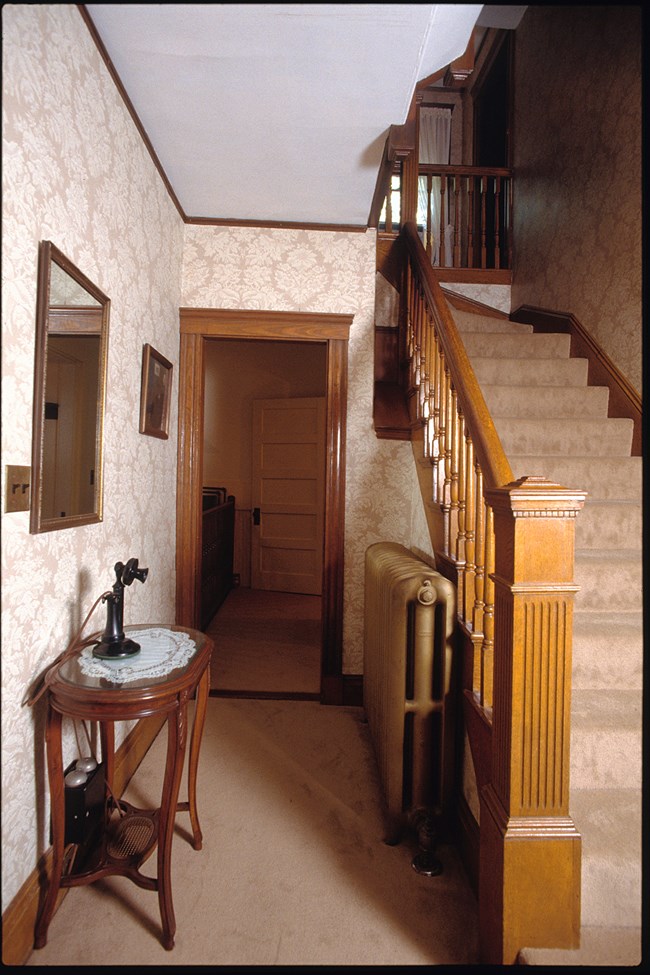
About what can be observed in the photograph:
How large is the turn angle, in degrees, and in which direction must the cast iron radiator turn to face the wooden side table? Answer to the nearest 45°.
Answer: approximately 45° to its left

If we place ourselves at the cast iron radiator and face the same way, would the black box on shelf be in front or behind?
in front

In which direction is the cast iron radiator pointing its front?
to the viewer's left

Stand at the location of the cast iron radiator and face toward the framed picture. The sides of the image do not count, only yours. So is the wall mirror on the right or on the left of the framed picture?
left

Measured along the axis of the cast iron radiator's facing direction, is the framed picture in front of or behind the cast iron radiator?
in front

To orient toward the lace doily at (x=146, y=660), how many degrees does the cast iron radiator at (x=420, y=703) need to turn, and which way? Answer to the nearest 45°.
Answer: approximately 45° to its left

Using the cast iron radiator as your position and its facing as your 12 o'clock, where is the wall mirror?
The wall mirror is roughly at 11 o'clock from the cast iron radiator.

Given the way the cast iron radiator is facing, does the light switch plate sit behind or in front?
in front
